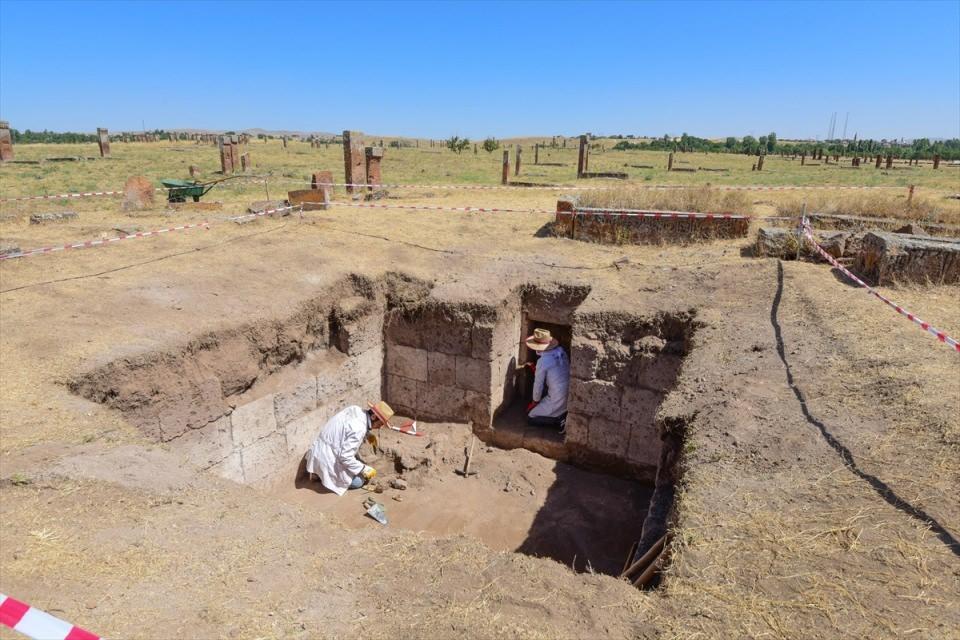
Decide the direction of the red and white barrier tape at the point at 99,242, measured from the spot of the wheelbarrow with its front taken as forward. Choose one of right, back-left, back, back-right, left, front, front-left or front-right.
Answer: left

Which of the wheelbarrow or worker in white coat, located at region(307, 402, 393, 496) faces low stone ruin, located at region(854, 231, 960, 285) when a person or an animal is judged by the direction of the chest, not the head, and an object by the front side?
the worker in white coat

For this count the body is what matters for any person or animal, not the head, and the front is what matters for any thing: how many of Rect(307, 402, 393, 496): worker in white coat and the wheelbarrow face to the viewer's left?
1

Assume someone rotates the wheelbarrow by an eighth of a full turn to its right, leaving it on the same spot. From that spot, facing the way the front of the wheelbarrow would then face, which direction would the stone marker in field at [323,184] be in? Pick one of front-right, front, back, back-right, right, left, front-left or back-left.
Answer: back

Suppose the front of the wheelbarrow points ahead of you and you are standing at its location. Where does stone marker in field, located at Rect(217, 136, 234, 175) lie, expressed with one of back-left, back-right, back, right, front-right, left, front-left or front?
right

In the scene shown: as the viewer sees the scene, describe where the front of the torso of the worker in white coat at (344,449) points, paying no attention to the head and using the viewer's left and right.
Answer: facing to the right of the viewer

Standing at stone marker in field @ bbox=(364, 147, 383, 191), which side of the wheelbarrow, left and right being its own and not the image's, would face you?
back

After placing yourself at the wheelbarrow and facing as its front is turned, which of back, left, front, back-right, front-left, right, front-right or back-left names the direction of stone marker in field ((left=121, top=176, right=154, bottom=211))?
front-left

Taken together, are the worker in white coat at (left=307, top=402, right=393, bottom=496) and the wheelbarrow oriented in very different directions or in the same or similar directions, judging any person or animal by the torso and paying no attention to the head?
very different directions

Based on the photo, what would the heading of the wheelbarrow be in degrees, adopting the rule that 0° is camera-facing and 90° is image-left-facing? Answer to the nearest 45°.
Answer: approximately 90°

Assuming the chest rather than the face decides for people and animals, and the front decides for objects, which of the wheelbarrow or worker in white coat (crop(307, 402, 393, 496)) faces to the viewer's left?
the wheelbarrow

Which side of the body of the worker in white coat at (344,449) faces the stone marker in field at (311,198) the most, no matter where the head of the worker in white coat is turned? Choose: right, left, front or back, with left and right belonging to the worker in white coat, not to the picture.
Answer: left

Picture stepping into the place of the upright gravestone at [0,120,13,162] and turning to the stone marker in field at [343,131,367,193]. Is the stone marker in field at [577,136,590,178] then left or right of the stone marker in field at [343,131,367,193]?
left

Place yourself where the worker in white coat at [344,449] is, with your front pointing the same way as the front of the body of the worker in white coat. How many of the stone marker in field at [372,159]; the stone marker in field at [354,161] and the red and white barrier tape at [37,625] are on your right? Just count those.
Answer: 1

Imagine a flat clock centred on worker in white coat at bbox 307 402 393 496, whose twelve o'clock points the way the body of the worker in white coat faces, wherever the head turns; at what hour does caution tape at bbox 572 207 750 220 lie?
The caution tape is roughly at 11 o'clock from the worker in white coat.

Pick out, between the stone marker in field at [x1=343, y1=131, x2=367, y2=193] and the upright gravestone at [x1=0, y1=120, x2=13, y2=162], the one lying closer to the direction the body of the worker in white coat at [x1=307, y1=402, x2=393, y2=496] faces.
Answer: the stone marker in field

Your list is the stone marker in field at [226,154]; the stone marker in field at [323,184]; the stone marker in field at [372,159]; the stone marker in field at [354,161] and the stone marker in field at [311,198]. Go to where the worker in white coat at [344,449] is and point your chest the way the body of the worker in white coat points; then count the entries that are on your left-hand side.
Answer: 5
